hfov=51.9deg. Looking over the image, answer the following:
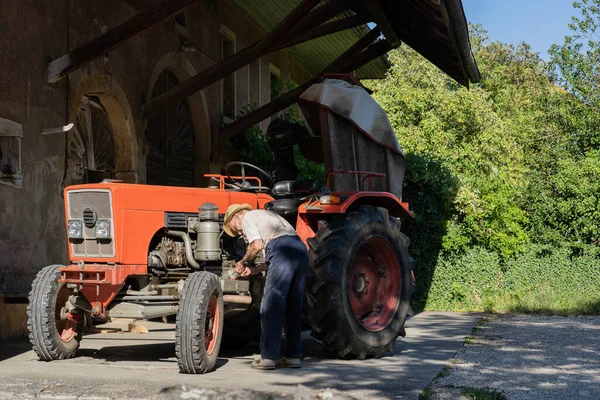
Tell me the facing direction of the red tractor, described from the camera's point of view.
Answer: facing the viewer and to the left of the viewer

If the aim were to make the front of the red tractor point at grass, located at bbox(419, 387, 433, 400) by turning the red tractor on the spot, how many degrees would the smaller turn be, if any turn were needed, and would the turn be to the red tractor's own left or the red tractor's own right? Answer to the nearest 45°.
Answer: approximately 90° to the red tractor's own left

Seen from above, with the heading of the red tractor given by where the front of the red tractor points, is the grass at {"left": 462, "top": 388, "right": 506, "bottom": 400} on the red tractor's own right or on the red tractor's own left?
on the red tractor's own left

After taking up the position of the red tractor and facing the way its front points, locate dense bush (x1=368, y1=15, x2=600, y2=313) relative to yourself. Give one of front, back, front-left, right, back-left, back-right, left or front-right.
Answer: back
